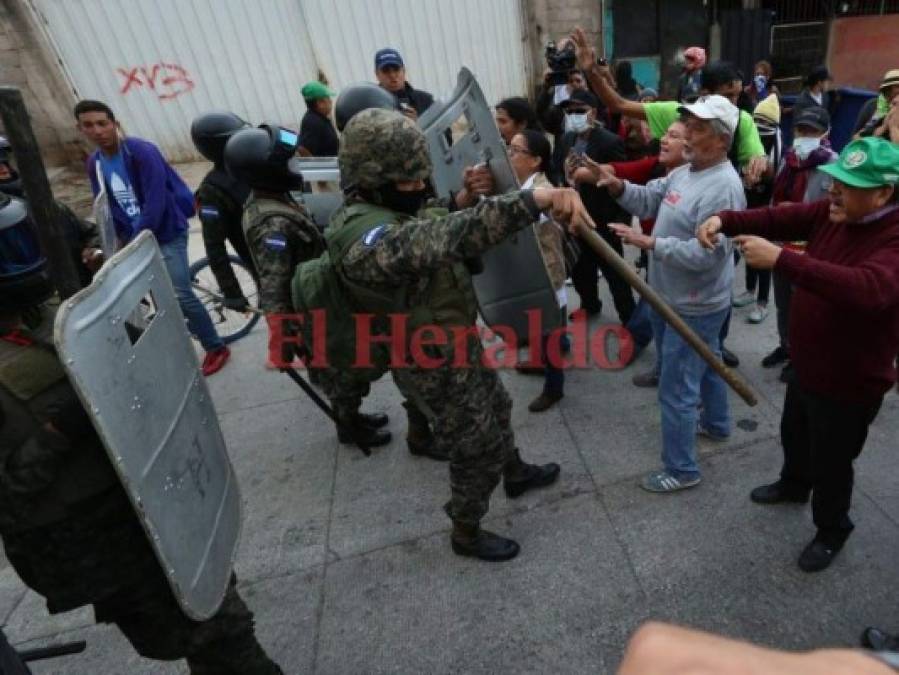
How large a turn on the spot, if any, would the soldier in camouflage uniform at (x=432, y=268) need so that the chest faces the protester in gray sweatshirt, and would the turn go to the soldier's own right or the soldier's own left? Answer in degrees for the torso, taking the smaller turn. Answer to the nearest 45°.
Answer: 0° — they already face them

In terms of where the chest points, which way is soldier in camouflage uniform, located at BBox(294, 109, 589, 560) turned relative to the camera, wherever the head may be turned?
to the viewer's right

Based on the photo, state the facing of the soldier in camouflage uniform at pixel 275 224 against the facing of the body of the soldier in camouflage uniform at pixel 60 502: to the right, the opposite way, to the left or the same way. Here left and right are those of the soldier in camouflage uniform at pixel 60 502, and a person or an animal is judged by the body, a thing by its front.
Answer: the same way

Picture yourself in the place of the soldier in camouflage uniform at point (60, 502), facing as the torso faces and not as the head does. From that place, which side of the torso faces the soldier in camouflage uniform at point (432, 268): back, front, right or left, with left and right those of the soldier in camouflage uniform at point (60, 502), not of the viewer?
front

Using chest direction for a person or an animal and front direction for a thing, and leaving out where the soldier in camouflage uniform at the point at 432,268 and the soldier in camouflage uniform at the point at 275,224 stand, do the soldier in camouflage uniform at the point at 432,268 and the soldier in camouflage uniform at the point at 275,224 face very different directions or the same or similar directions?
same or similar directions

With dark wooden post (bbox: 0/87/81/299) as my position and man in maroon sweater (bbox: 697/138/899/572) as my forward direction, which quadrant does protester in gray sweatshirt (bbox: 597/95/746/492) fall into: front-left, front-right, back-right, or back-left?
front-left

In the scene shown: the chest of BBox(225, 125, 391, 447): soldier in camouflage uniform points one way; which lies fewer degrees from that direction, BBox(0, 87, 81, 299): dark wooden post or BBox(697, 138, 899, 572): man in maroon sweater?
the man in maroon sweater

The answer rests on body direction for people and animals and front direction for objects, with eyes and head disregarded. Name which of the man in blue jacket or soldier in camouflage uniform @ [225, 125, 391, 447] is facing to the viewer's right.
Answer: the soldier in camouflage uniform

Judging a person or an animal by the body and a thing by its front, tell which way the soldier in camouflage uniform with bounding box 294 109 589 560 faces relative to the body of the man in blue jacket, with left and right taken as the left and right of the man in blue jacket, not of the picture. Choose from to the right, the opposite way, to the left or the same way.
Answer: to the left

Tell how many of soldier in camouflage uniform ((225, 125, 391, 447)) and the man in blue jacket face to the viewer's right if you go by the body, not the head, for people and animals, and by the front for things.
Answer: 1

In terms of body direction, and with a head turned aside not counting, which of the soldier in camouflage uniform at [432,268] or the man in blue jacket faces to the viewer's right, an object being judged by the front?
the soldier in camouflage uniform

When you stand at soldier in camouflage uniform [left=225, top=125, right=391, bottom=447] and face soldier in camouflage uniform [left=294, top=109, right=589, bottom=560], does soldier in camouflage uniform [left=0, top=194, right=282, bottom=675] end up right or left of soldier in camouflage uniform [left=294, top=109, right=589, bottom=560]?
right

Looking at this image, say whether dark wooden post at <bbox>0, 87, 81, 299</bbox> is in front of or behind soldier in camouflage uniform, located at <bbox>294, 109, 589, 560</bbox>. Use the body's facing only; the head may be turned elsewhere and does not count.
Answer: behind

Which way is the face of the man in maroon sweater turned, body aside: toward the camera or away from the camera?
toward the camera

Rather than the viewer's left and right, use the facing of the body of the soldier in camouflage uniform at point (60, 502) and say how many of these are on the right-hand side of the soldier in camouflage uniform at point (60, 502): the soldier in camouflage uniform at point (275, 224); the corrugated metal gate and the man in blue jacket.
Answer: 0
